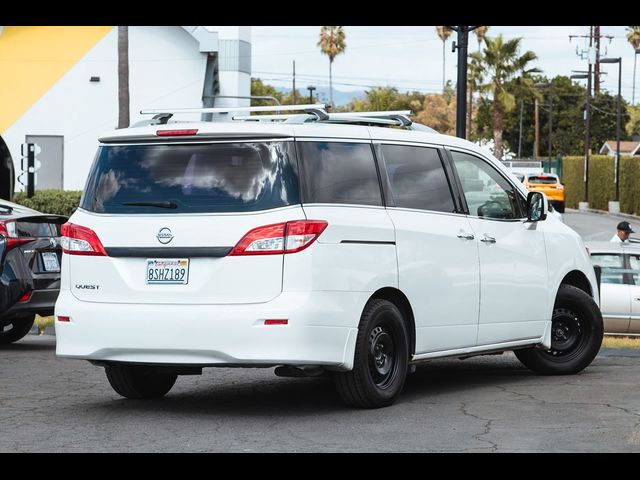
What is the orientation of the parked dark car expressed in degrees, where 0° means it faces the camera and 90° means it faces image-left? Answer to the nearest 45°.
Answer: approximately 135°

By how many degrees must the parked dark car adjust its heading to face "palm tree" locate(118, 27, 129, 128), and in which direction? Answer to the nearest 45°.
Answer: approximately 45° to its right

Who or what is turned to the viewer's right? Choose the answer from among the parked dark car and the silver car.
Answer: the silver car

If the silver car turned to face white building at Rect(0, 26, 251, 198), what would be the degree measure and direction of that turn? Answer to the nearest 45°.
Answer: approximately 135° to its left

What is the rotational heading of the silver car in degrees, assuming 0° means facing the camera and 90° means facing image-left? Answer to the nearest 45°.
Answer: approximately 270°

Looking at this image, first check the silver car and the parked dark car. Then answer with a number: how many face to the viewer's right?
1

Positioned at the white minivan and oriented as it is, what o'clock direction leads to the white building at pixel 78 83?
The white building is roughly at 10 o'clock from the white minivan.

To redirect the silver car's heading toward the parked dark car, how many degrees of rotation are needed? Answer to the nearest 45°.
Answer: approximately 135° to its right

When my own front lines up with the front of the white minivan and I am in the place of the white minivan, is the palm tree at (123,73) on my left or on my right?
on my left
